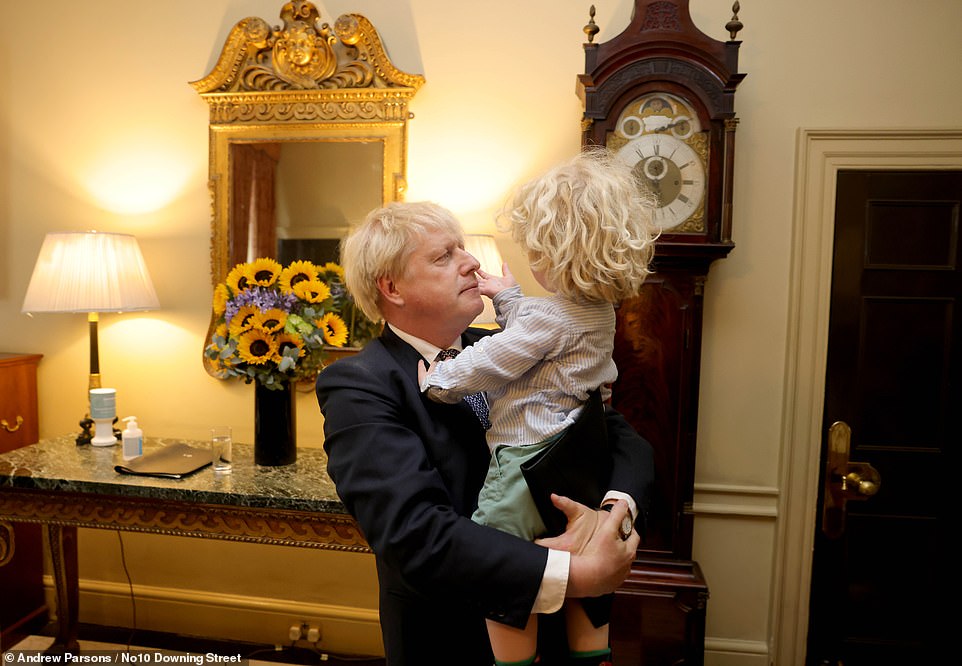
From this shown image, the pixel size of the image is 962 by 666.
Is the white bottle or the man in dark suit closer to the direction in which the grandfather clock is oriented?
the man in dark suit

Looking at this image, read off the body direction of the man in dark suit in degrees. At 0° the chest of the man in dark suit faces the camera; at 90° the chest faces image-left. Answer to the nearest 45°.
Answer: approximately 270°

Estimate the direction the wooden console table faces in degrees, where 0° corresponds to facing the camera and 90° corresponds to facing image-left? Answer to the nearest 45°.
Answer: approximately 0°

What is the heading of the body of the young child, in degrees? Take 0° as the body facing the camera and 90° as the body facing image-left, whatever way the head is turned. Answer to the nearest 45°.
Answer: approximately 135°

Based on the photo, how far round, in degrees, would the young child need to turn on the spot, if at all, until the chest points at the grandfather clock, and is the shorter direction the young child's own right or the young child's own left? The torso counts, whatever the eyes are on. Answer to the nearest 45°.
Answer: approximately 45° to the young child's own right

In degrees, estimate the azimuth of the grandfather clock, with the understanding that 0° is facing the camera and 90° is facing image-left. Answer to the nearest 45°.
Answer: approximately 0°

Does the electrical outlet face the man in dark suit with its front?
yes

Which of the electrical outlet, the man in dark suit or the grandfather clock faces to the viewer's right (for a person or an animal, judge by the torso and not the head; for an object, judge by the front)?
the man in dark suit
